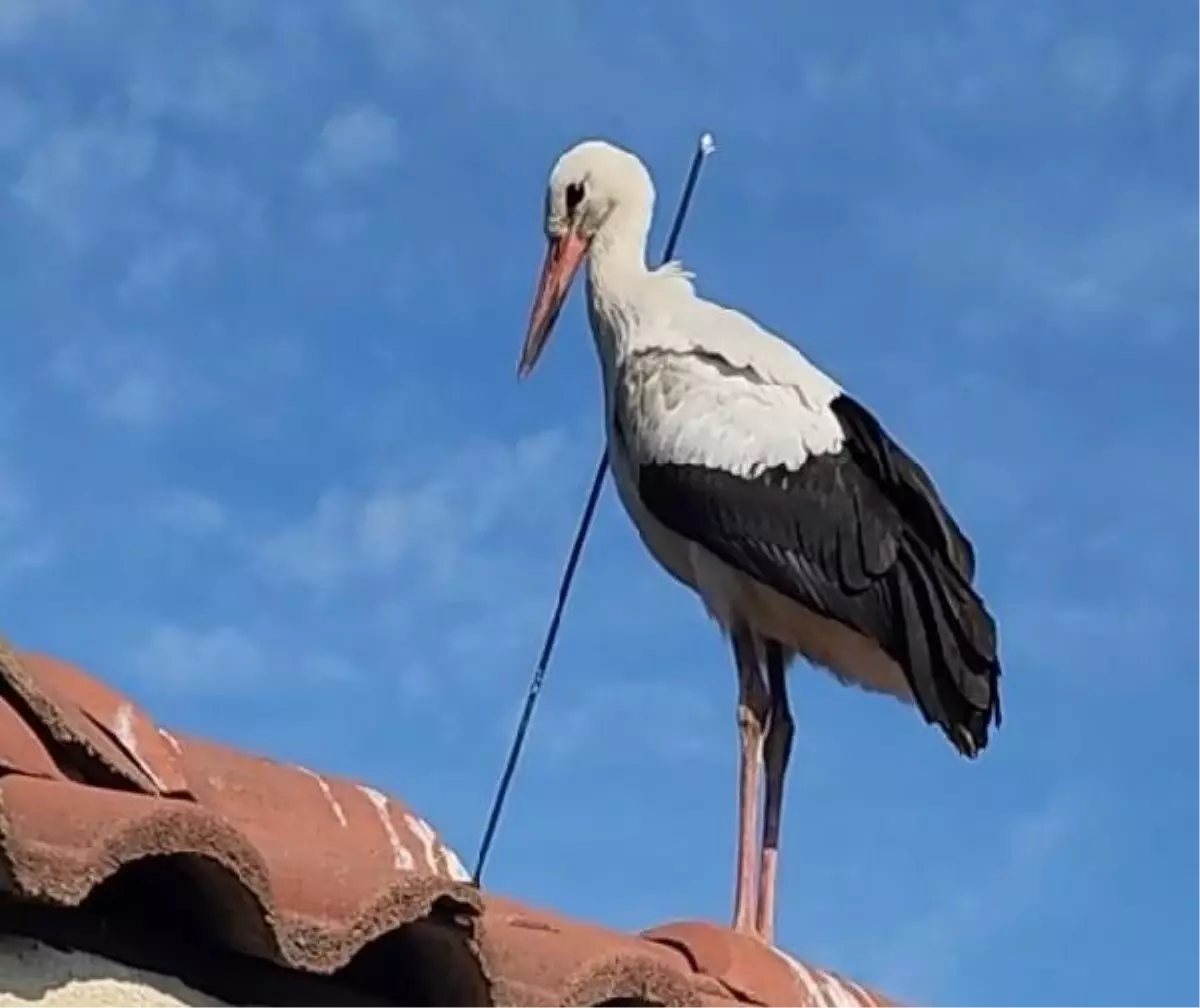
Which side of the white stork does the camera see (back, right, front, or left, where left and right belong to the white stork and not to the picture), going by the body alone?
left
